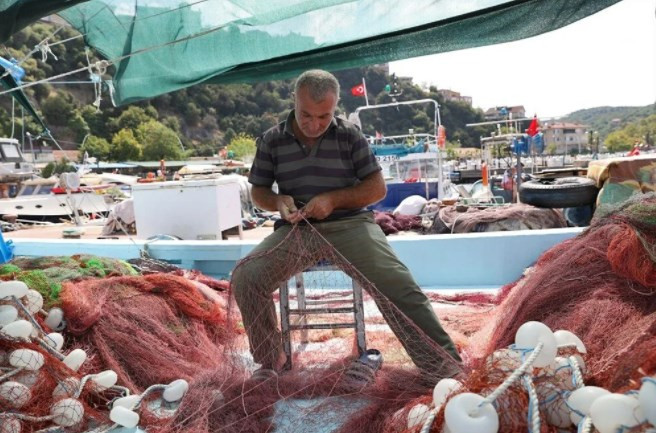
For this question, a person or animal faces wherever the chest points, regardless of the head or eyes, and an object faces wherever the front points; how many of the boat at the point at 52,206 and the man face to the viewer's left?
1

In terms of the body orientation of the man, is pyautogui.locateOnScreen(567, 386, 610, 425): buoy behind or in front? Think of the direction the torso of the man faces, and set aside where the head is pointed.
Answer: in front

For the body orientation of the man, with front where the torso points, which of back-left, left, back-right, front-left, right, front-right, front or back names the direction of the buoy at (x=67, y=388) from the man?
front-right

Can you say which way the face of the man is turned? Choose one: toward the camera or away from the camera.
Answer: toward the camera

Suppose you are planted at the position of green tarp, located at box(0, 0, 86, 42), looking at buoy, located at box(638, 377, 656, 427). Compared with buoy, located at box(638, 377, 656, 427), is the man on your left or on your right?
left

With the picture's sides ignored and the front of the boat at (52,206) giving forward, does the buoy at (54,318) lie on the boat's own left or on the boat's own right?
on the boat's own left

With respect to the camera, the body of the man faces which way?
toward the camera

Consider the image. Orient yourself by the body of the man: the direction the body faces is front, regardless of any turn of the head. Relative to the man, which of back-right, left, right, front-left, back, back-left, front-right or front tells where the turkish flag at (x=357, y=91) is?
back
